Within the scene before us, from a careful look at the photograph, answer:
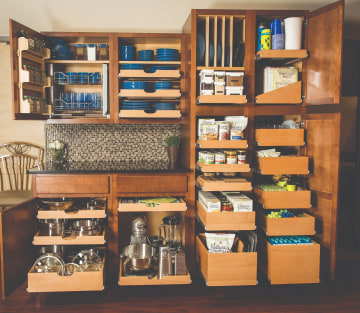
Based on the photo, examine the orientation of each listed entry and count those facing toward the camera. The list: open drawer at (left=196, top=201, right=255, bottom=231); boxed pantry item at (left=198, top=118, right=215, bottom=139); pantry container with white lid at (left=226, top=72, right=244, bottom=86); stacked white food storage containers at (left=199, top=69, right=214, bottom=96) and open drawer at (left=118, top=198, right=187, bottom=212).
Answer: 5

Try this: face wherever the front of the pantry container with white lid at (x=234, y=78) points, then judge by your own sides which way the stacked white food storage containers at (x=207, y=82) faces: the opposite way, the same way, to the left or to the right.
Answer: the same way

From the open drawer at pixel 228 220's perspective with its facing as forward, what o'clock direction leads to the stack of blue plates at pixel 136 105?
The stack of blue plates is roughly at 4 o'clock from the open drawer.

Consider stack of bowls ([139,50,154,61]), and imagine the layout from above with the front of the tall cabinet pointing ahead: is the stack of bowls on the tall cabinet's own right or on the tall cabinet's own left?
on the tall cabinet's own right

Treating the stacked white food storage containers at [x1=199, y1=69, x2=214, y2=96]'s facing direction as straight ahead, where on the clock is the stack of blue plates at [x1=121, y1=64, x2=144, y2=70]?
The stack of blue plates is roughly at 4 o'clock from the stacked white food storage containers.

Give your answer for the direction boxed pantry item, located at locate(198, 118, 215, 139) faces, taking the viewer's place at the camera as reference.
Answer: facing the viewer

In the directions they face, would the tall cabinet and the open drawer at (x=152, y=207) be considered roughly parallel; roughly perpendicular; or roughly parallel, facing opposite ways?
roughly parallel

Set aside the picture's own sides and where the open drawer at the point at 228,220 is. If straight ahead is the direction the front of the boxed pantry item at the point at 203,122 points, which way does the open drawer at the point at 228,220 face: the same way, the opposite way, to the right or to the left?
the same way

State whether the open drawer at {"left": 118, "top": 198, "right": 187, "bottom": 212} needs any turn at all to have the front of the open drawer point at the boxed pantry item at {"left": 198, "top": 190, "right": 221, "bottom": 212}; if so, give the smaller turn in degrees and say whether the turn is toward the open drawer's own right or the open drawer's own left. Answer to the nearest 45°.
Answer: approximately 45° to the open drawer's own left

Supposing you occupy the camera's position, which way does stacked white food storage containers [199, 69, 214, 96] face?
facing the viewer

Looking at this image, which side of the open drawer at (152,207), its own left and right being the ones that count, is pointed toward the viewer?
front

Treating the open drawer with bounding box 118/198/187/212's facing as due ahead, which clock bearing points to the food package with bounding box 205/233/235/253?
The food package is roughly at 10 o'clock from the open drawer.

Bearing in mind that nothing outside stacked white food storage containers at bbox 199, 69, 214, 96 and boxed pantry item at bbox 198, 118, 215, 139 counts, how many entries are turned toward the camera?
2

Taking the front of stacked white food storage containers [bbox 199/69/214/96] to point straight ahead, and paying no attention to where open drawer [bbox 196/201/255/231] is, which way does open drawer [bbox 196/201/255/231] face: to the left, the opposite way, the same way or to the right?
the same way

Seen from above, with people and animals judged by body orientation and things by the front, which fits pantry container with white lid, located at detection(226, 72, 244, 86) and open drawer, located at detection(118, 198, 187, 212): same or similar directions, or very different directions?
same or similar directions

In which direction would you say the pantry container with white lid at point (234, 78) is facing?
toward the camera
